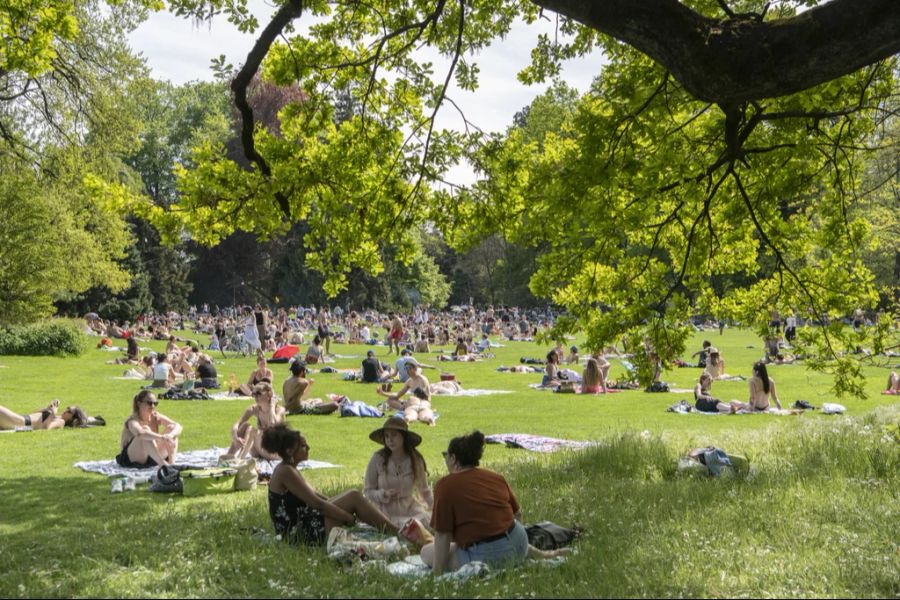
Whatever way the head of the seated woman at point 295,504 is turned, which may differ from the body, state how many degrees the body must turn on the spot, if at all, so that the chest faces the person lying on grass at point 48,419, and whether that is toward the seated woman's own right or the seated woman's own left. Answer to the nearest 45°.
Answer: approximately 135° to the seated woman's own left

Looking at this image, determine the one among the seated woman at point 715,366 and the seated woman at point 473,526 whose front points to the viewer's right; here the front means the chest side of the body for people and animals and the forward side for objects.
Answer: the seated woman at point 715,366

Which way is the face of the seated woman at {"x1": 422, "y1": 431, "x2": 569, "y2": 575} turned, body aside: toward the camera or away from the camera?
away from the camera

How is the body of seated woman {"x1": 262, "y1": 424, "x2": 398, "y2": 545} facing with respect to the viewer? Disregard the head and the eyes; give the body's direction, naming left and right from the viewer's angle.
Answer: facing to the right of the viewer

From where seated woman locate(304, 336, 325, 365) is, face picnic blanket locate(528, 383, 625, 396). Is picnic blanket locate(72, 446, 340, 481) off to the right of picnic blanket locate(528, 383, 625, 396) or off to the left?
right

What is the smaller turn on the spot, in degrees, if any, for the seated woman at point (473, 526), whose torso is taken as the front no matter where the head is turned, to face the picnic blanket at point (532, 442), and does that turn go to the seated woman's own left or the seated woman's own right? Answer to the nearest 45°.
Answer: approximately 45° to the seated woman's own right

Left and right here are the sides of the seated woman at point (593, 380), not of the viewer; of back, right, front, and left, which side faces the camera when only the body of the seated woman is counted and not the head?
back

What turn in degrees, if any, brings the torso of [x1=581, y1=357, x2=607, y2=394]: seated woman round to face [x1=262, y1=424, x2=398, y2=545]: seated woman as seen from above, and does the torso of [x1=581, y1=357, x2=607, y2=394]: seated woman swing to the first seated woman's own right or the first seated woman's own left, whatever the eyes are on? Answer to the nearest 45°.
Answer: approximately 180°

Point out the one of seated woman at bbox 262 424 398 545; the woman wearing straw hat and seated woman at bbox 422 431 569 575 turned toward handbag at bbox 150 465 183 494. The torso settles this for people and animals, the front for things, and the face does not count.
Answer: seated woman at bbox 422 431 569 575

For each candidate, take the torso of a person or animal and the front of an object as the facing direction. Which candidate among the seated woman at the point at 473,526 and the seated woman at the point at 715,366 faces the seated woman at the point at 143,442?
the seated woman at the point at 473,526
